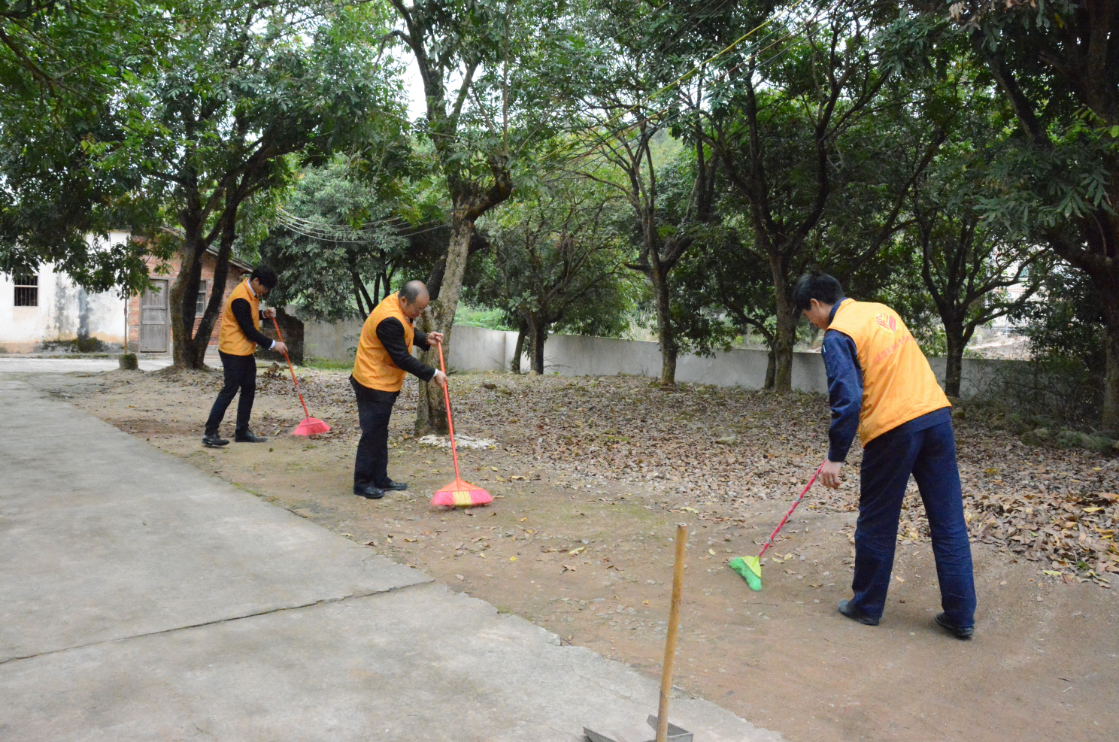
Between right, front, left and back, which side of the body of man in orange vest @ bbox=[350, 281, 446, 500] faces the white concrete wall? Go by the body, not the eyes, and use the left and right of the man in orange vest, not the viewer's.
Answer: left

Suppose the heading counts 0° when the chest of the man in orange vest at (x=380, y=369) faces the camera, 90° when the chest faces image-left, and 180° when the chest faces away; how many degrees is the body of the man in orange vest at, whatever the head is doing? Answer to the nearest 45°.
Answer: approximately 270°

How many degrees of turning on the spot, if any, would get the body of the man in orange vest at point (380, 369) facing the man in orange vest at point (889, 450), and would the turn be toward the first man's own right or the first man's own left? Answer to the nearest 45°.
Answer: approximately 45° to the first man's own right

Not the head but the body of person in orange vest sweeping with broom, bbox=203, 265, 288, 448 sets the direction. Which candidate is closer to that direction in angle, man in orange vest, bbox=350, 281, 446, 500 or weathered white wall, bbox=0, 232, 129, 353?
the man in orange vest

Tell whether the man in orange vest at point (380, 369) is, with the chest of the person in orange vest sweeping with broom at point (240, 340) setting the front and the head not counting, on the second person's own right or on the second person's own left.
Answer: on the second person's own right

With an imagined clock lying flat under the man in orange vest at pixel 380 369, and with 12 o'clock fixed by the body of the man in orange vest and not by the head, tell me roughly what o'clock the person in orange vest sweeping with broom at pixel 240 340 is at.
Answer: The person in orange vest sweeping with broom is roughly at 8 o'clock from the man in orange vest.

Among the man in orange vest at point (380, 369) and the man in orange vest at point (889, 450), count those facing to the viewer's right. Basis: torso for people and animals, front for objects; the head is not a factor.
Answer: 1

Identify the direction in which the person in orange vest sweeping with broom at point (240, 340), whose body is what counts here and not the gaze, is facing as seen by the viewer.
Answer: to the viewer's right

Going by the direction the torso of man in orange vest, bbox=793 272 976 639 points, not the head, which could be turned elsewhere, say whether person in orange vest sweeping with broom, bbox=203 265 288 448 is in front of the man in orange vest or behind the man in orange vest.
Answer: in front

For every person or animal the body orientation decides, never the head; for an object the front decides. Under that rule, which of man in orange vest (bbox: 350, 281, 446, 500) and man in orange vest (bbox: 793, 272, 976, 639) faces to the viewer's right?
man in orange vest (bbox: 350, 281, 446, 500)

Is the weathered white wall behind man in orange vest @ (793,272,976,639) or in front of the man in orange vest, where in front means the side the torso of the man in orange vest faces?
in front

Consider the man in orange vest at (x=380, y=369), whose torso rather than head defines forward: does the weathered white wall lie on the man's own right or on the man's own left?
on the man's own left
